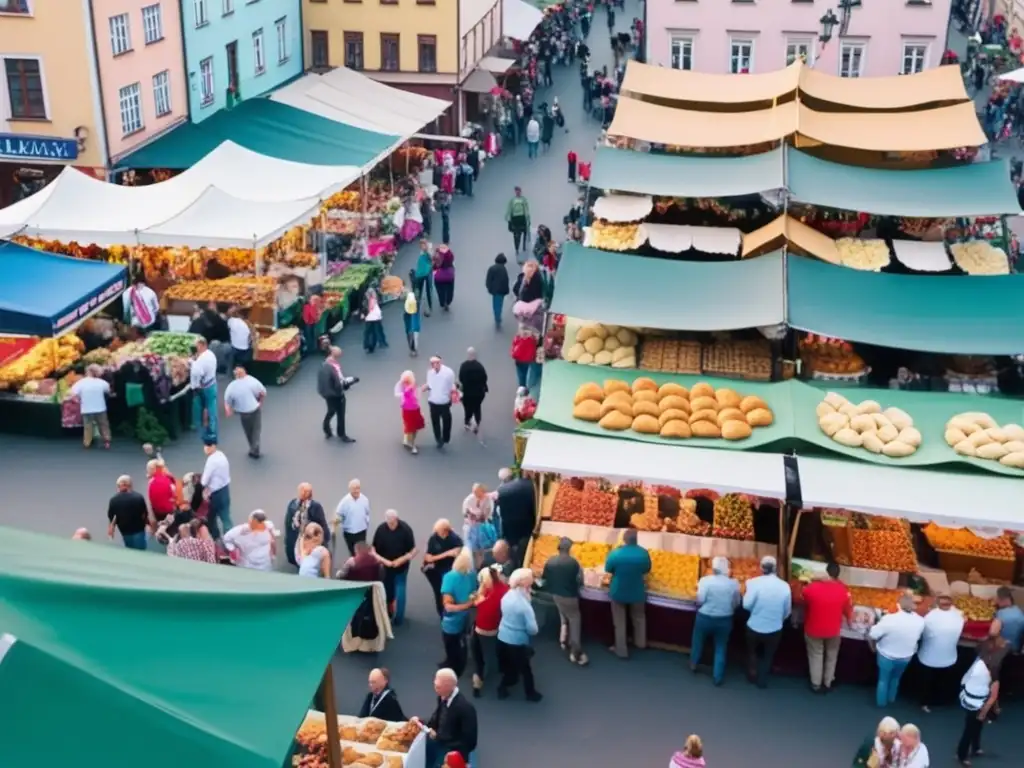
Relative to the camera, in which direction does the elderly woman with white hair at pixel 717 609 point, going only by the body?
away from the camera

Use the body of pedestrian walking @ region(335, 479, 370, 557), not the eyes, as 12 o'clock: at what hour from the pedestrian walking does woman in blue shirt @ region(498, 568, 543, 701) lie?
The woman in blue shirt is roughly at 11 o'clock from the pedestrian walking.

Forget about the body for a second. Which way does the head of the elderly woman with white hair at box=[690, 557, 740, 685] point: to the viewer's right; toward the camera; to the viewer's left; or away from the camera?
away from the camera

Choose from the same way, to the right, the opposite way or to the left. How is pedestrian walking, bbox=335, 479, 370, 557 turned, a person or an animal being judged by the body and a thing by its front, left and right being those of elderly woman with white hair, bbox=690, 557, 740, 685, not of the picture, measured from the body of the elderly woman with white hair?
the opposite way

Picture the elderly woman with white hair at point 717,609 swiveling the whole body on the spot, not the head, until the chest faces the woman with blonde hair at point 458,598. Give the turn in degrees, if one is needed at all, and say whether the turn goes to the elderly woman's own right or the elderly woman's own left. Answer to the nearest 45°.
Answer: approximately 90° to the elderly woman's own left

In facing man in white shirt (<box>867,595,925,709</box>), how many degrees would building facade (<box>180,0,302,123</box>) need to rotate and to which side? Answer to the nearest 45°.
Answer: approximately 45° to its right

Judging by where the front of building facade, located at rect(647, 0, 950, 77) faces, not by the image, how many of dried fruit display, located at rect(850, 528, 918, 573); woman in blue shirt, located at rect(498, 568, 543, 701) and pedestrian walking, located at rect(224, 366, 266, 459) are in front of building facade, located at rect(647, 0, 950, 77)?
3

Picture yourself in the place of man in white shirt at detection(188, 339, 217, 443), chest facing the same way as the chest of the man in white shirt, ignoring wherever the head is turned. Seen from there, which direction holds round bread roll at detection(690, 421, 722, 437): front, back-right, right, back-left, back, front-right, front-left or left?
back-left

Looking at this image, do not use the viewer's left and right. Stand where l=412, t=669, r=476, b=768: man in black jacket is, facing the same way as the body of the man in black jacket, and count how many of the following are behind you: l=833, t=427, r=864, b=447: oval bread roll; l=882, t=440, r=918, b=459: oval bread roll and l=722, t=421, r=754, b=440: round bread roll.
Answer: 3

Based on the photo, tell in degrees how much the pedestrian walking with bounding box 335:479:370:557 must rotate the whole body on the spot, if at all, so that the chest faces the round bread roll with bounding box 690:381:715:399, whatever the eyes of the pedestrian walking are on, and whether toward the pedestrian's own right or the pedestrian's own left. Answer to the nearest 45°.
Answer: approximately 90° to the pedestrian's own left

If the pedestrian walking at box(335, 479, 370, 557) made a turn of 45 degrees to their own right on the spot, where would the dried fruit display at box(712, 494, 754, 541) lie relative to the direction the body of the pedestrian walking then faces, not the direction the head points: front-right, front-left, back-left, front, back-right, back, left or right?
back-left

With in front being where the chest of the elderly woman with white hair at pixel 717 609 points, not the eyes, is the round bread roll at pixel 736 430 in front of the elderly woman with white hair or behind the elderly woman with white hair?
in front
